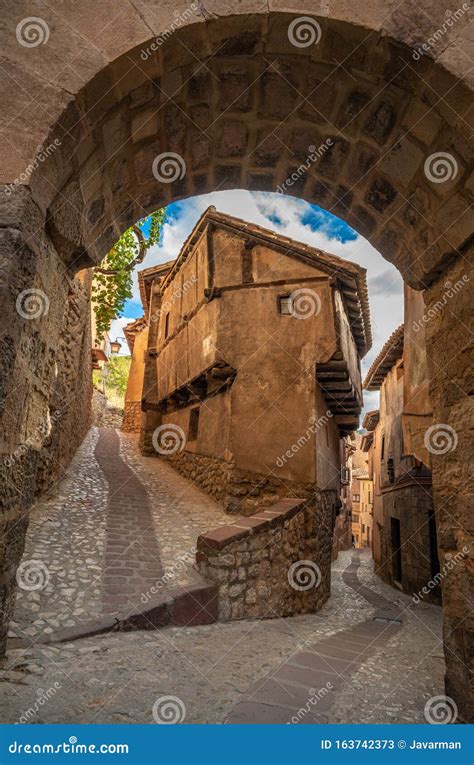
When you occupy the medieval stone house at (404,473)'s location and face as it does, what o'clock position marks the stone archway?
The stone archway is roughly at 9 o'clock from the medieval stone house.

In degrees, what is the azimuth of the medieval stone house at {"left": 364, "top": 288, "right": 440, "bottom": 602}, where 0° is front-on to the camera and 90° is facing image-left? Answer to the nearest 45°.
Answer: approximately 90°
